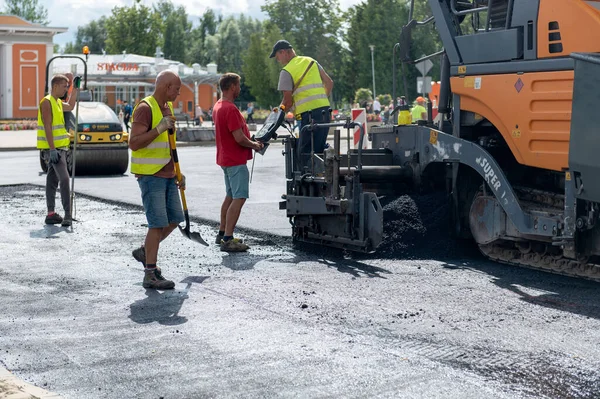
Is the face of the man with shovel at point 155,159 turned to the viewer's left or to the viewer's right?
to the viewer's right

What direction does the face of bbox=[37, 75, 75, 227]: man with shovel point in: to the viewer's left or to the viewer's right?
to the viewer's right

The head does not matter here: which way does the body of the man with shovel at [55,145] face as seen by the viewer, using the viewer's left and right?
facing the viewer and to the right of the viewer

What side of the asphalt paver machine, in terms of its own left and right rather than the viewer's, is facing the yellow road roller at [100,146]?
back

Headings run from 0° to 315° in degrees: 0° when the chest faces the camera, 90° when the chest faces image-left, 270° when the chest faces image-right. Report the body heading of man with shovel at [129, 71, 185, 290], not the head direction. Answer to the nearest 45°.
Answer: approximately 270°

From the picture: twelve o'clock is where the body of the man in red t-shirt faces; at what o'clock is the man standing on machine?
The man standing on machine is roughly at 11 o'clock from the man in red t-shirt.

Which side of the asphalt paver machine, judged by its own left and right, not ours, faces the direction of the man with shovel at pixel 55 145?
back

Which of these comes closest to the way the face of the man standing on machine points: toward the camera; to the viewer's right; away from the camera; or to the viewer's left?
to the viewer's left

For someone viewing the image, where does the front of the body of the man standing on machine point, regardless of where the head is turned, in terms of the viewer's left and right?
facing away from the viewer and to the left of the viewer

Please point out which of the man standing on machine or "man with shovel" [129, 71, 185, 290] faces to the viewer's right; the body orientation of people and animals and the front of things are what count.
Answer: the man with shovel

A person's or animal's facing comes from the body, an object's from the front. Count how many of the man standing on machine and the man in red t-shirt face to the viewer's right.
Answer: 1

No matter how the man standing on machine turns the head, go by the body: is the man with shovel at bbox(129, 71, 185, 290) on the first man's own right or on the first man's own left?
on the first man's own left
